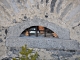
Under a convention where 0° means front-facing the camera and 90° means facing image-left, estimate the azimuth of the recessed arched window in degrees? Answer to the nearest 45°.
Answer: approximately 0°
